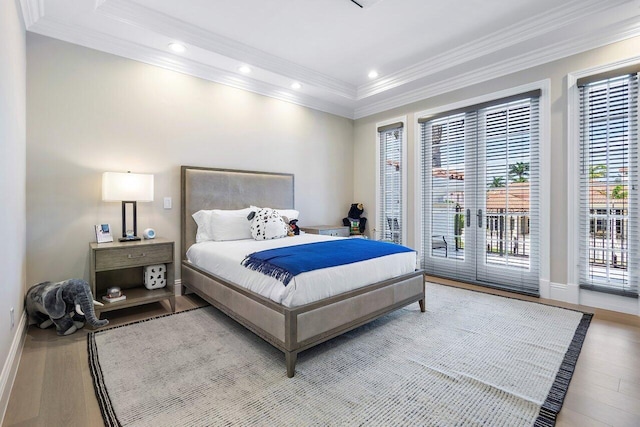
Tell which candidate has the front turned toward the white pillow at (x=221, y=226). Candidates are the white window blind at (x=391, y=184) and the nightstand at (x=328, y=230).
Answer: the white window blind

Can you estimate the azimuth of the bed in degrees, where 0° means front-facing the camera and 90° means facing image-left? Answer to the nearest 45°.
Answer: approximately 315°

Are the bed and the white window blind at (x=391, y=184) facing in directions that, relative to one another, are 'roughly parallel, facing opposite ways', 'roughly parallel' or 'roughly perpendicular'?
roughly perpendicular

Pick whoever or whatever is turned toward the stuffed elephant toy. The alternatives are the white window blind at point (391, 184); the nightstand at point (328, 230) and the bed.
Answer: the white window blind

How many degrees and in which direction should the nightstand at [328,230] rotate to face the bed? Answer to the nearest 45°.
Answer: approximately 45° to its right

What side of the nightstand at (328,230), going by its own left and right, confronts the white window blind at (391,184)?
left

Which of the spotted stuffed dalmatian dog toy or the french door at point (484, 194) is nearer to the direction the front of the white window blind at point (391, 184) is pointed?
the spotted stuffed dalmatian dog toy

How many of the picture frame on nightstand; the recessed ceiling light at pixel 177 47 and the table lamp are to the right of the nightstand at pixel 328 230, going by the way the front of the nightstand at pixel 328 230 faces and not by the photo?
3

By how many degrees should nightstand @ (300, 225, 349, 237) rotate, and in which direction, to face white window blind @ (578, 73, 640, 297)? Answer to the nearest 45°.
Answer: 0° — it already faces it

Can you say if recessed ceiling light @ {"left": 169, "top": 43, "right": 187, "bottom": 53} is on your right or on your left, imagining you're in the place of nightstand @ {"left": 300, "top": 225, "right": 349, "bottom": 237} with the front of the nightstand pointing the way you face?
on your right

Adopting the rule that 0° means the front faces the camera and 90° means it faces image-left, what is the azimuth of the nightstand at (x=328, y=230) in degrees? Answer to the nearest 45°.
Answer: approximately 315°

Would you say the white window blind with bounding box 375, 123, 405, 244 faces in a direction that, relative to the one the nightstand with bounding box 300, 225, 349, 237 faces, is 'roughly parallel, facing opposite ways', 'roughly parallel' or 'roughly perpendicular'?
roughly perpendicular

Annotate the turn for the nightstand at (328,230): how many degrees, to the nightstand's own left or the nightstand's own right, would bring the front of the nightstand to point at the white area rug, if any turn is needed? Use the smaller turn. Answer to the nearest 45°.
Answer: approximately 45° to the nightstand's own right

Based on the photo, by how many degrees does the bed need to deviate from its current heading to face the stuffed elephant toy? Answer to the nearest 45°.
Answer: approximately 135° to its right
